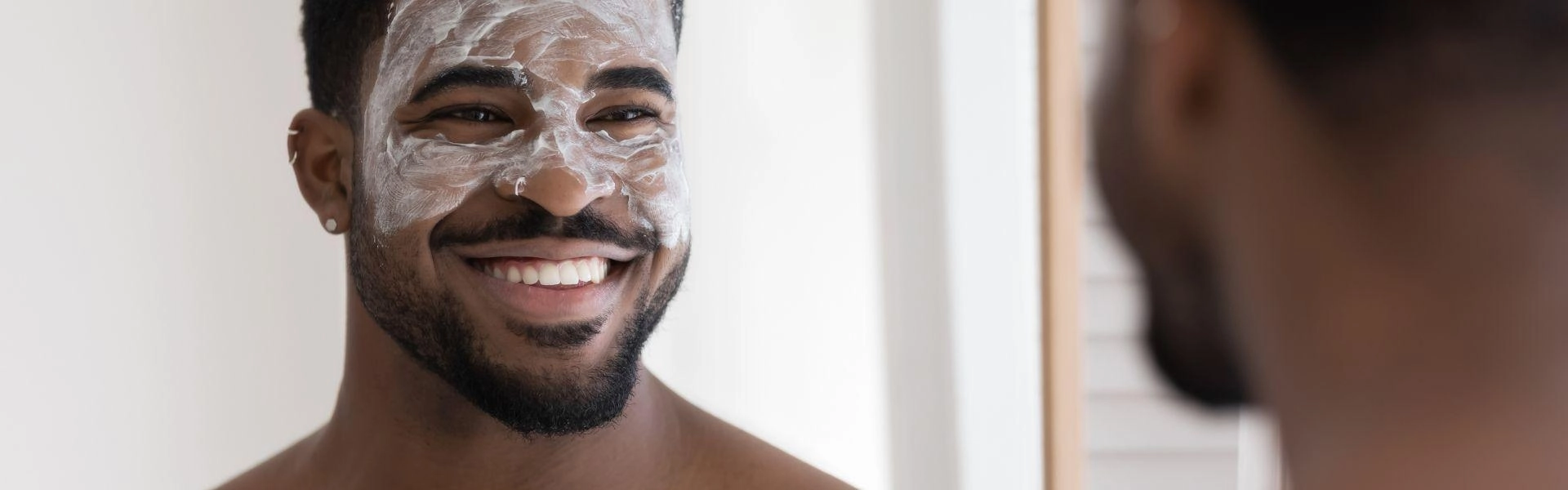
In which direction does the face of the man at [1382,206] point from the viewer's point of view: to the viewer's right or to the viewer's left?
to the viewer's left

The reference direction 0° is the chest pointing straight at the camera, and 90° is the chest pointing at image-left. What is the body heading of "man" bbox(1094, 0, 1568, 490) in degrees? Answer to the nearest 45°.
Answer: approximately 135°
